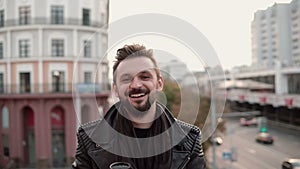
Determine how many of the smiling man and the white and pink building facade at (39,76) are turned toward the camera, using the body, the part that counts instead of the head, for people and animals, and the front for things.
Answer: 2

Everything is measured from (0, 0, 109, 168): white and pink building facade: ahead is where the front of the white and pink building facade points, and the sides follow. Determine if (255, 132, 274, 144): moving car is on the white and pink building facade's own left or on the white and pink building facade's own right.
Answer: on the white and pink building facade's own left

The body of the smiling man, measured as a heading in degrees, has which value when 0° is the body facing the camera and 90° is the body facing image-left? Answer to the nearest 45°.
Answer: approximately 0°

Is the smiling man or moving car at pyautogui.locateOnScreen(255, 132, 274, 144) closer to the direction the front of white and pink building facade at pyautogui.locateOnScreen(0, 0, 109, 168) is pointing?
the smiling man

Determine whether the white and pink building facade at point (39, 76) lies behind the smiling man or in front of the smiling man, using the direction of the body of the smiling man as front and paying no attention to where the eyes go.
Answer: behind
